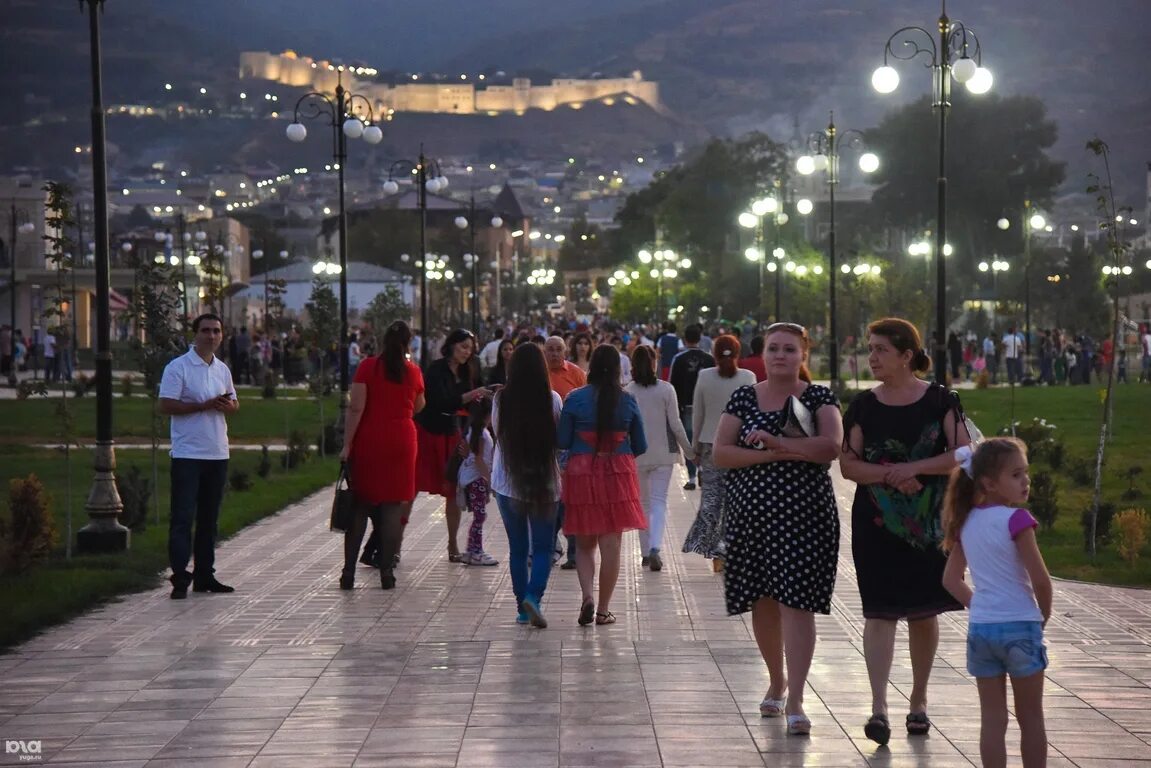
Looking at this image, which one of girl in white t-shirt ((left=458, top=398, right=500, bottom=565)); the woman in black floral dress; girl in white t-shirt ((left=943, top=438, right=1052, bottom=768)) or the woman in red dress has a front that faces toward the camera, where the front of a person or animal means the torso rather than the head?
the woman in black floral dress

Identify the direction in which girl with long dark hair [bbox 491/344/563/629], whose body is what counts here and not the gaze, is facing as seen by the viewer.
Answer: away from the camera

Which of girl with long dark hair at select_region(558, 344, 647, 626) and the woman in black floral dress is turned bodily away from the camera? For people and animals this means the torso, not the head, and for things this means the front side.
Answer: the girl with long dark hair

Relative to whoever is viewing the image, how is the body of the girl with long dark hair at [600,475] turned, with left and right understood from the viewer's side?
facing away from the viewer

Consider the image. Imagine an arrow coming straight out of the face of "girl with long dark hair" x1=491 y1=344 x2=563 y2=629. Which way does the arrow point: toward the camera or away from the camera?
away from the camera

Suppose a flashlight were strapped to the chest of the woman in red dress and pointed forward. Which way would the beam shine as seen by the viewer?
away from the camera

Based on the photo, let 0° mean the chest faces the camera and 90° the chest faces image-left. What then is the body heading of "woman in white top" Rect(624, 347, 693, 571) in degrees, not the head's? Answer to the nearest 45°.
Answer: approximately 180°

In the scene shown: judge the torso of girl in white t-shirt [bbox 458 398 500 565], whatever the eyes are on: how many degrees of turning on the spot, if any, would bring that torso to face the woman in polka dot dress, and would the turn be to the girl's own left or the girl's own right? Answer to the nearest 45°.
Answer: approximately 90° to the girl's own right

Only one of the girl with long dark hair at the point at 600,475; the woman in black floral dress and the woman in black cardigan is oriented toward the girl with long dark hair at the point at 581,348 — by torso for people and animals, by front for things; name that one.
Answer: the girl with long dark hair at the point at 600,475

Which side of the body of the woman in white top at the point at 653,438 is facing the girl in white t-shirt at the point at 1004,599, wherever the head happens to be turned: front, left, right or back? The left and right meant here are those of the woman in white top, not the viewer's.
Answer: back

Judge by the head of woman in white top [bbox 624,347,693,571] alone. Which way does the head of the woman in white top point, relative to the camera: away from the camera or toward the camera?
away from the camera
